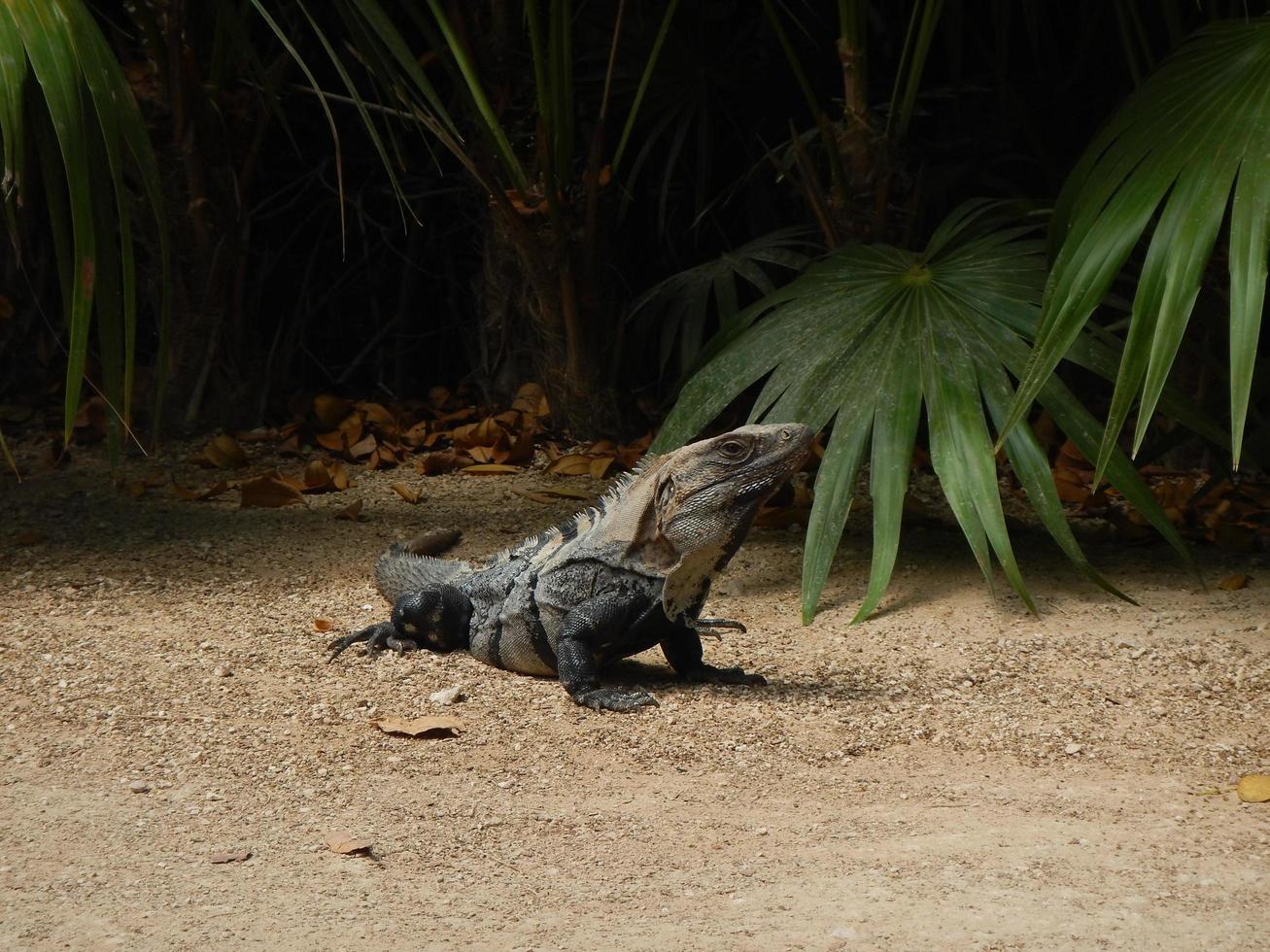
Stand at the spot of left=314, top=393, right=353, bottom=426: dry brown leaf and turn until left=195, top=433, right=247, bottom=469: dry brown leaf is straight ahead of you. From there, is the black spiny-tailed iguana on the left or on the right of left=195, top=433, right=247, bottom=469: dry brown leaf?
left

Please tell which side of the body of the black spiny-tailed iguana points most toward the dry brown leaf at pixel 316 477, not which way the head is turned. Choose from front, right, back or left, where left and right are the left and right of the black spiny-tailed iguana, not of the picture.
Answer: back

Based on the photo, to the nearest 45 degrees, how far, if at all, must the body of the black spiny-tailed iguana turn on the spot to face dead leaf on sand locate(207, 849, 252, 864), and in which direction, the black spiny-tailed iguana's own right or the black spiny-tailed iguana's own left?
approximately 90° to the black spiny-tailed iguana's own right

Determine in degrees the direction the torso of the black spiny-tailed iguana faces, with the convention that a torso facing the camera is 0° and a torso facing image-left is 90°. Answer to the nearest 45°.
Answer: approximately 315°

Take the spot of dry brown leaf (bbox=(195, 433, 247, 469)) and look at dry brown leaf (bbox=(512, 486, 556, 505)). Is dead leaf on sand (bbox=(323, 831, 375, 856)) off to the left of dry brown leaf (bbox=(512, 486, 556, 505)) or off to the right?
right

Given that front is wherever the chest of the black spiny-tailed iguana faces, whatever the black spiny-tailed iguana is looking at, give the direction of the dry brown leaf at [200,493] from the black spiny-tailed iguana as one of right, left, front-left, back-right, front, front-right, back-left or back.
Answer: back

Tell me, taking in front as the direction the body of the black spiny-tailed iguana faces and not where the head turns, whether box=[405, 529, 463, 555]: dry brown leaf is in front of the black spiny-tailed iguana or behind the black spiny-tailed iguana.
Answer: behind

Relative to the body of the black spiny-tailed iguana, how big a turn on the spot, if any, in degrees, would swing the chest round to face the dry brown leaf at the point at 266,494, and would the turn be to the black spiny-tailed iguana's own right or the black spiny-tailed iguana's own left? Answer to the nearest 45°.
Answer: approximately 180°

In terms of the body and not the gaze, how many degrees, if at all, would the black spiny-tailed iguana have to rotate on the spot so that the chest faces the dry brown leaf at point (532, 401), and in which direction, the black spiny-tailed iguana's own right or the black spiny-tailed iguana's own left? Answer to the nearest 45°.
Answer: approximately 135° to the black spiny-tailed iguana's own left

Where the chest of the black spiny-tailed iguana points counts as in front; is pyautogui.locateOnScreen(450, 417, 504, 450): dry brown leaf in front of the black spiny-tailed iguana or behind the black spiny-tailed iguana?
behind
